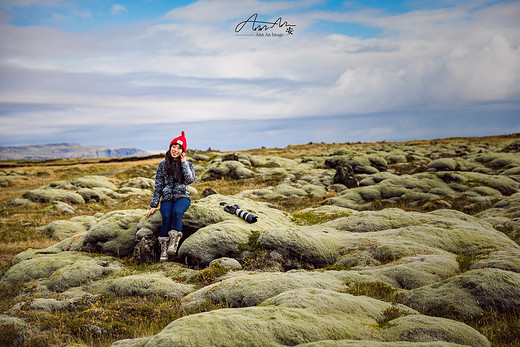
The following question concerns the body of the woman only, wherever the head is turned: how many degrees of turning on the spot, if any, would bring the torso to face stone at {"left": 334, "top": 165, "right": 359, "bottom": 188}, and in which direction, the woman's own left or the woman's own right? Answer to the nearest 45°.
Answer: approximately 135° to the woman's own left

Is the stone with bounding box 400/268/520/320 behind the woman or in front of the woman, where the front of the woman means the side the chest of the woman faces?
in front

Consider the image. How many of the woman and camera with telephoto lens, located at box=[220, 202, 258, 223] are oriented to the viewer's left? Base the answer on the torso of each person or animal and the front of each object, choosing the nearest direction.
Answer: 0

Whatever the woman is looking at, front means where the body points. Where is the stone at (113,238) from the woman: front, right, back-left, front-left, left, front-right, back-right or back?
back-right

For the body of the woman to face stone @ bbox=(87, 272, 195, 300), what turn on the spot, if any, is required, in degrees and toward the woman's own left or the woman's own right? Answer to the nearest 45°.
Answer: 0° — they already face it

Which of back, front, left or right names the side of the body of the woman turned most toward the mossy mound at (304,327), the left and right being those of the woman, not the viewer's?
front

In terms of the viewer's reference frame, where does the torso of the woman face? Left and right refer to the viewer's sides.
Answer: facing the viewer

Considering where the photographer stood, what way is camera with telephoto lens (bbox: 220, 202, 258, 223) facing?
facing the viewer and to the right of the viewer
